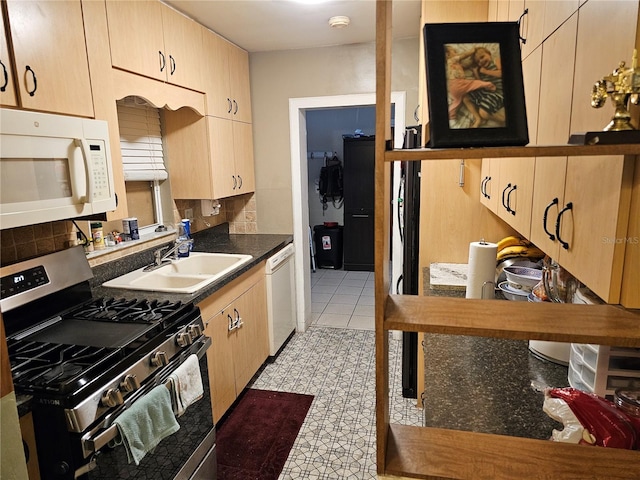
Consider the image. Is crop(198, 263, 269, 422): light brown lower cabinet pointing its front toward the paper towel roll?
yes

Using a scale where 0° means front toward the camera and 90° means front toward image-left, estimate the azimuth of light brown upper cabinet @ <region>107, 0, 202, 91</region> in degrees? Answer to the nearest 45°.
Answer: approximately 315°

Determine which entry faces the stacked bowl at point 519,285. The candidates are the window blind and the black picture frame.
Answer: the window blind

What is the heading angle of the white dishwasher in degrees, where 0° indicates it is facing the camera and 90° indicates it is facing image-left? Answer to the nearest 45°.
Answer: approximately 315°

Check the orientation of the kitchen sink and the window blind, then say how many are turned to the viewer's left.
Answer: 0

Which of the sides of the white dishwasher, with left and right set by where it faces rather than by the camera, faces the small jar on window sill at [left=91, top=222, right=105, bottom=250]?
right

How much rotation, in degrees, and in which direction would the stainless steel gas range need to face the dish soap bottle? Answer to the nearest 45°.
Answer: approximately 90° to its left

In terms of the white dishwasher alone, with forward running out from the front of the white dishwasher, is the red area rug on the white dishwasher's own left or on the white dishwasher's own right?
on the white dishwasher's own right

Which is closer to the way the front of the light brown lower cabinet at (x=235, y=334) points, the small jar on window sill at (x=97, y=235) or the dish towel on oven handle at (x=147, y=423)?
the dish towel on oven handle
